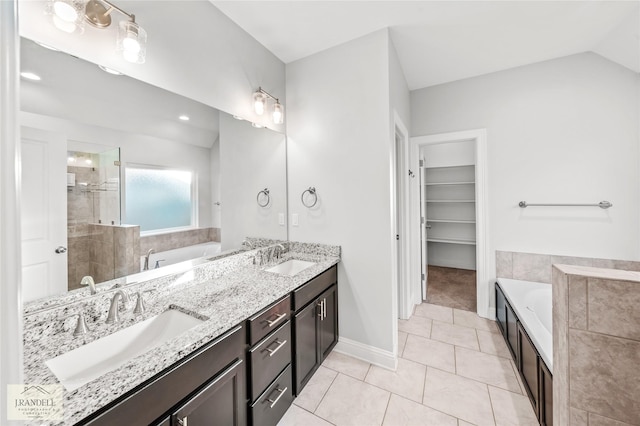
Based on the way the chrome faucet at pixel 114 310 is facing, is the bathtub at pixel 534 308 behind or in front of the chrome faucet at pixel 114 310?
in front

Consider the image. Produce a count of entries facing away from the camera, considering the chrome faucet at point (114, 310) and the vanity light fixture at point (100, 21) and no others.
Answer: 0

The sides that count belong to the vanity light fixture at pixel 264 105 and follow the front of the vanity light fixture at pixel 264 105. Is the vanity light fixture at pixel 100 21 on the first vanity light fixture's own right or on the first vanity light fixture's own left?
on the first vanity light fixture's own right

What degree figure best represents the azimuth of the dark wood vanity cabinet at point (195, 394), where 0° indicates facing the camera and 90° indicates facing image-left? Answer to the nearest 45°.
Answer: approximately 315°

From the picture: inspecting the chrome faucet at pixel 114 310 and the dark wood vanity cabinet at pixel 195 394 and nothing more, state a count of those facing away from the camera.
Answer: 0

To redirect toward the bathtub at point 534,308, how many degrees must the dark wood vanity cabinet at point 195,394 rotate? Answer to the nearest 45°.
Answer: approximately 45° to its left

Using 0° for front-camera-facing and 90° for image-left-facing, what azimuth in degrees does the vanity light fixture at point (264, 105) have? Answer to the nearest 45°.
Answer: approximately 315°

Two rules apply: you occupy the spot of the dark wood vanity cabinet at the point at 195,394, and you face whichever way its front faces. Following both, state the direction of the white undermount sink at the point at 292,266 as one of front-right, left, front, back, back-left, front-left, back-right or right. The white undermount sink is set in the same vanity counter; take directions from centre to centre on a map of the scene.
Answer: left

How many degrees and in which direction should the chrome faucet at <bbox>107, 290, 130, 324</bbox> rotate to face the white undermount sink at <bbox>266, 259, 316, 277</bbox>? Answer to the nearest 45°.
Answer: approximately 45° to its left

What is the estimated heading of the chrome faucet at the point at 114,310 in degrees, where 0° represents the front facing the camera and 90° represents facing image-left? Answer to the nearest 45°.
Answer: approximately 315°
